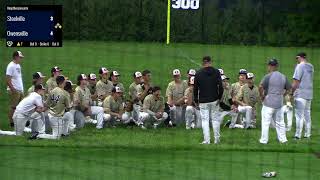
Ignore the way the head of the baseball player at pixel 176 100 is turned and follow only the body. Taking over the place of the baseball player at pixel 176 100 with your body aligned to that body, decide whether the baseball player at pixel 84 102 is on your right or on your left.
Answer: on your right

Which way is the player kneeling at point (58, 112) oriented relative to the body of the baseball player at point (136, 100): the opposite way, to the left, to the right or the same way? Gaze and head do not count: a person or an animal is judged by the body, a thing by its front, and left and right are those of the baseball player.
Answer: to the left

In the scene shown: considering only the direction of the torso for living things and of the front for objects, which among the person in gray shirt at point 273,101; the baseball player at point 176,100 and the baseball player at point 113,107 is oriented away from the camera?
the person in gray shirt

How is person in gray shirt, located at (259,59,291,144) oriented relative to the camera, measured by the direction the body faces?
away from the camera

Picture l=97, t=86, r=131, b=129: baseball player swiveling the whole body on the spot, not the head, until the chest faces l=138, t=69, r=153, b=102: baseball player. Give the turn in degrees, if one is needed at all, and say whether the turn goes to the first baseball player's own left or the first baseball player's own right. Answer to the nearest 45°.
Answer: approximately 90° to the first baseball player's own left

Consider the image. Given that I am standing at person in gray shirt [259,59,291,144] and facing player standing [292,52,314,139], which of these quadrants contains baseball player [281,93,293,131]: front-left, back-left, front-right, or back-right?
front-left

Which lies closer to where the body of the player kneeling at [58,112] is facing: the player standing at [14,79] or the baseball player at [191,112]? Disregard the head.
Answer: the baseball player

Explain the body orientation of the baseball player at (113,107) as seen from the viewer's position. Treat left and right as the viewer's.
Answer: facing the viewer and to the right of the viewer

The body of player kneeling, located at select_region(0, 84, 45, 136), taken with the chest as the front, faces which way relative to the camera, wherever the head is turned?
to the viewer's right

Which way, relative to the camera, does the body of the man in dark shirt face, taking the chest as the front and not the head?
away from the camera

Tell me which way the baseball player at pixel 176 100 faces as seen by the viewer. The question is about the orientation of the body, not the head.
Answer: toward the camera

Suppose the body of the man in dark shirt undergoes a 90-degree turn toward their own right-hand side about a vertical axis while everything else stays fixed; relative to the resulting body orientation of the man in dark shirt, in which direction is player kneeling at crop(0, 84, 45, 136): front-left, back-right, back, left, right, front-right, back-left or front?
back

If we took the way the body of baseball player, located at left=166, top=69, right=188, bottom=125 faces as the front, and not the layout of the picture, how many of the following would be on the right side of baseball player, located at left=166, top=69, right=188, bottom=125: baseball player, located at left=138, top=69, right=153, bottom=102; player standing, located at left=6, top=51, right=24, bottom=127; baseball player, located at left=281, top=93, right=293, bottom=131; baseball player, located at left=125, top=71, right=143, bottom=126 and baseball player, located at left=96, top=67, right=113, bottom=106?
4
